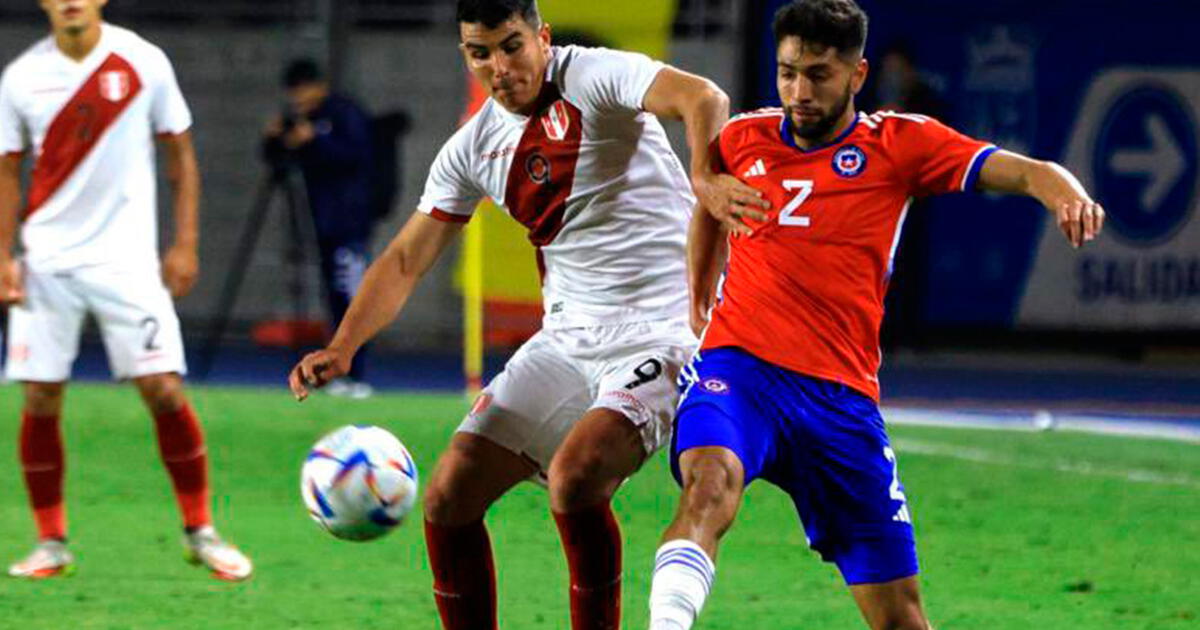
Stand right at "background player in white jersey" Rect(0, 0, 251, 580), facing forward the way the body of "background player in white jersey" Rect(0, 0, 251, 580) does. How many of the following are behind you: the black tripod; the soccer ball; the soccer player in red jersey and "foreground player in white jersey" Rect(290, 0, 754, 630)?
1

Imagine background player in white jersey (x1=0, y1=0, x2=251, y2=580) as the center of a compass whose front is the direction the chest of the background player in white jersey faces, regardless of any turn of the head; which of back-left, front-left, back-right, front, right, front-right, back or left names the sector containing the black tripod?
back

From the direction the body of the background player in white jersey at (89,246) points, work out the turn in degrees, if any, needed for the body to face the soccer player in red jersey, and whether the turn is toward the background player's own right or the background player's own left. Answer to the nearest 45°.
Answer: approximately 45° to the background player's own left

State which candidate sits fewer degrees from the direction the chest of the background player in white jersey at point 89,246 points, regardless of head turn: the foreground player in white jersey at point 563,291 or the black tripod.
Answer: the foreground player in white jersey

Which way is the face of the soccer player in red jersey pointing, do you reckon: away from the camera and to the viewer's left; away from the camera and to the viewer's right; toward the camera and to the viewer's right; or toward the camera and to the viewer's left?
toward the camera and to the viewer's left

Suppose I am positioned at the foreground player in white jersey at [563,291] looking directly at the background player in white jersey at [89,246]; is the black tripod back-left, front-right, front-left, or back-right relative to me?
front-right

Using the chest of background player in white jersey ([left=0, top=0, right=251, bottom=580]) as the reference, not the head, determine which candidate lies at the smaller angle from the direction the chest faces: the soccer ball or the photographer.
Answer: the soccer ball

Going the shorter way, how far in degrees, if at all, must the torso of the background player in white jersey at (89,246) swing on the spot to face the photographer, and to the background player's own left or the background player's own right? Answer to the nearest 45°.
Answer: approximately 180°

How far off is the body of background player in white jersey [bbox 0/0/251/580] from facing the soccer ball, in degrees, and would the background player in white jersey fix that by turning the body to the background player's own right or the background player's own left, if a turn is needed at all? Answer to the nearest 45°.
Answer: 0° — they already face it

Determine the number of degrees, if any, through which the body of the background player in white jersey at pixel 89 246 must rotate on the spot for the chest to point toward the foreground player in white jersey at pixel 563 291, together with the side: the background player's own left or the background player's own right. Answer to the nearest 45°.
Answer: approximately 45° to the background player's own left

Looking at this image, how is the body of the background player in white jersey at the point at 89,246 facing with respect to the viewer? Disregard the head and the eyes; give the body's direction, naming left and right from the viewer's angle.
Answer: facing the viewer

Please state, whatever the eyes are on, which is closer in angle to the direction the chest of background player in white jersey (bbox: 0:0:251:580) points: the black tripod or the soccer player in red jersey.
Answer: the soccer player in red jersey

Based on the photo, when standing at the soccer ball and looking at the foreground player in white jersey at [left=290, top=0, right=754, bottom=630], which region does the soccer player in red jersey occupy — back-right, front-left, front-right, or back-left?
front-right
